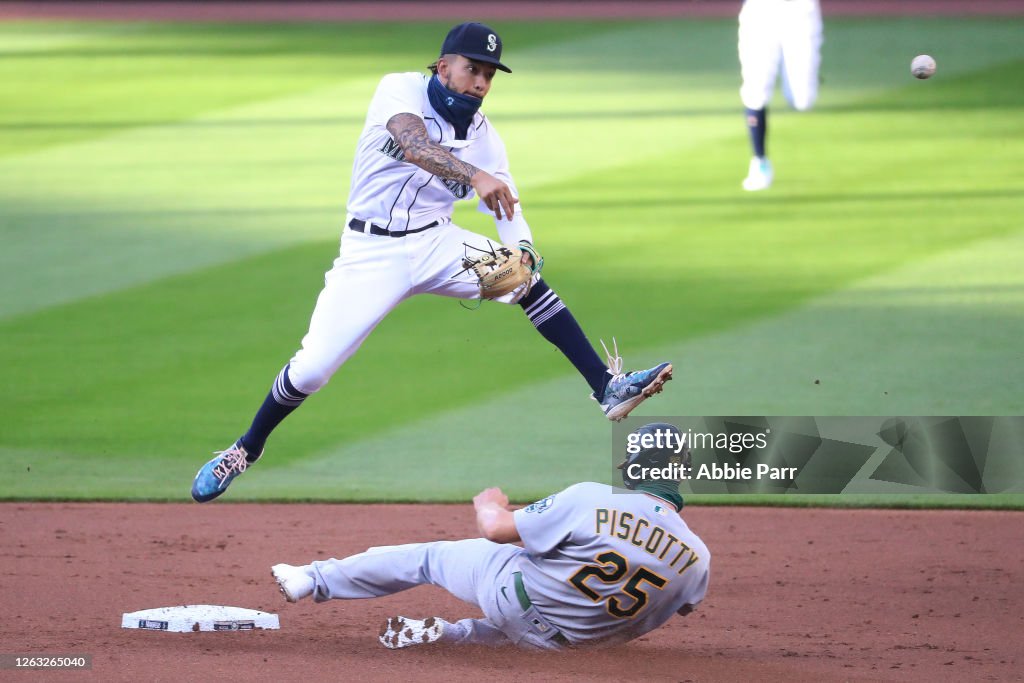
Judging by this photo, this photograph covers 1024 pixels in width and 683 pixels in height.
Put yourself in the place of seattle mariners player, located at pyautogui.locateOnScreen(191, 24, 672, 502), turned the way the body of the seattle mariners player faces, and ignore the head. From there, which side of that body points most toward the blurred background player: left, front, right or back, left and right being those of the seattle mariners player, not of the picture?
back

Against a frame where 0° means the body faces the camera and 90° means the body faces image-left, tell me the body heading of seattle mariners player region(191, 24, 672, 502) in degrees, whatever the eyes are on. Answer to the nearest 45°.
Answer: approximately 315°

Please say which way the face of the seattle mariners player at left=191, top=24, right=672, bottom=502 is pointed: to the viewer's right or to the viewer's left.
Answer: to the viewer's right
